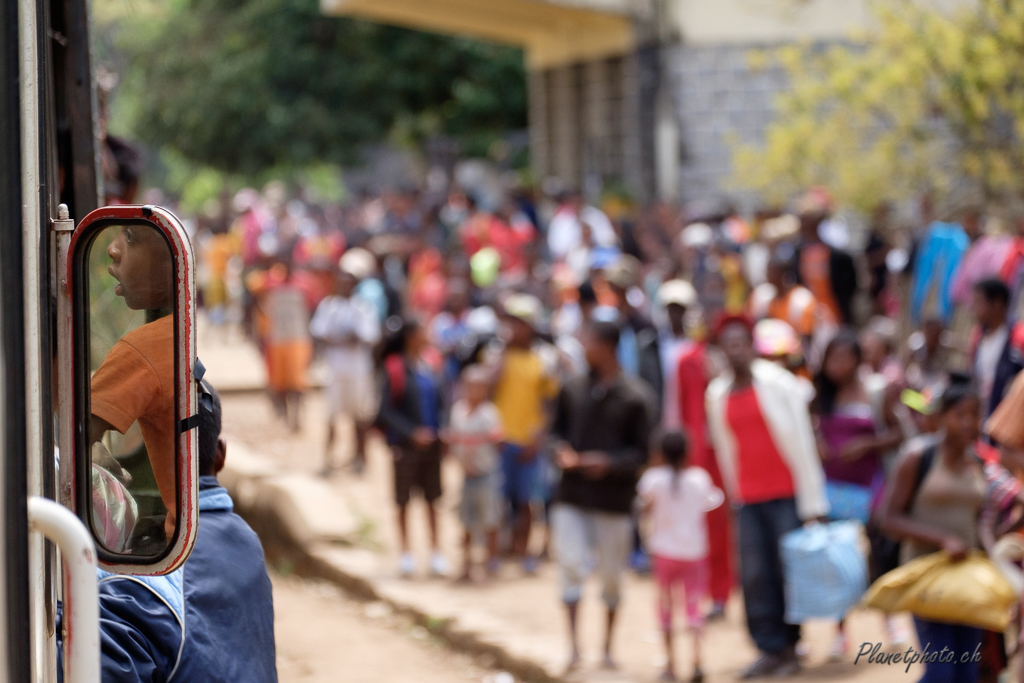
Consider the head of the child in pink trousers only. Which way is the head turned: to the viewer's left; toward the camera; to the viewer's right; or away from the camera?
away from the camera

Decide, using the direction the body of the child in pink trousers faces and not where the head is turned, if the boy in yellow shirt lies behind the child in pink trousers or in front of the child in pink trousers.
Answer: in front

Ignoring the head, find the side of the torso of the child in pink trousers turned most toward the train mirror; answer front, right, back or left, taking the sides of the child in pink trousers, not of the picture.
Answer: back

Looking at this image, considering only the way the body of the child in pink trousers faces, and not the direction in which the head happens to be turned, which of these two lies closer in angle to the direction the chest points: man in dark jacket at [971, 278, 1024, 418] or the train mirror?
the man in dark jacket

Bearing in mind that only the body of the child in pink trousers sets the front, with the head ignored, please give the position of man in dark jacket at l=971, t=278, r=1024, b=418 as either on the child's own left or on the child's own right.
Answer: on the child's own right

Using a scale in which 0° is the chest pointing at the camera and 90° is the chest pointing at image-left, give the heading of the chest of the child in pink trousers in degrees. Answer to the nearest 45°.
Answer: approximately 180°
